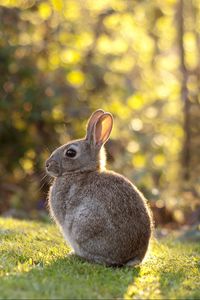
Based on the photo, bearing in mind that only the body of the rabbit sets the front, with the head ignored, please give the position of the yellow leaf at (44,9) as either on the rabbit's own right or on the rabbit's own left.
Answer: on the rabbit's own right

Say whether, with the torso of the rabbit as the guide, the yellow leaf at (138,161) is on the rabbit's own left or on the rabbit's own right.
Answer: on the rabbit's own right

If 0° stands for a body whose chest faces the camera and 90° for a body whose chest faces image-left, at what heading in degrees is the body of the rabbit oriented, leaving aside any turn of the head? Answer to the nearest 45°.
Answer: approximately 90°
